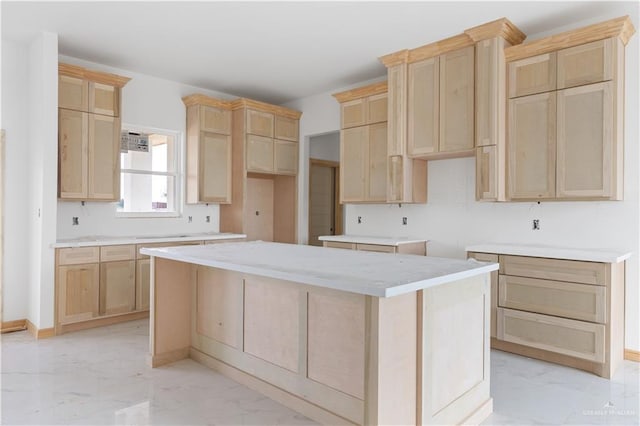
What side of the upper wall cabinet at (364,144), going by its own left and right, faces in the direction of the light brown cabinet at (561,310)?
left

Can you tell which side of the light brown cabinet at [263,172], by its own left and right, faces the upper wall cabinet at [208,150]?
right

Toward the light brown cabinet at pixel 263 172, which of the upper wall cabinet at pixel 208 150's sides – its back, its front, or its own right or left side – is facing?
left

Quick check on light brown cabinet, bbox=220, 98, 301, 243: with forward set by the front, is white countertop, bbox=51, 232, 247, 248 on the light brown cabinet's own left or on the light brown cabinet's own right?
on the light brown cabinet's own right

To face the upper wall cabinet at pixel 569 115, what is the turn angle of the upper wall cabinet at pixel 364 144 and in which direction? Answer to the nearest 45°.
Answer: approximately 90° to its left

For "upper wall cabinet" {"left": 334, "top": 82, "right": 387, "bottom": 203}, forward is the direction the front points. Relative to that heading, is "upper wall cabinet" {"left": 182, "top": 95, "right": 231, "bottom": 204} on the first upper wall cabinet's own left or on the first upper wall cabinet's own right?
on the first upper wall cabinet's own right

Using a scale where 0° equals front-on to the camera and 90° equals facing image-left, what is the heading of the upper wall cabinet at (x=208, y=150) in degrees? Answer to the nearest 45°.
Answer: approximately 315°
